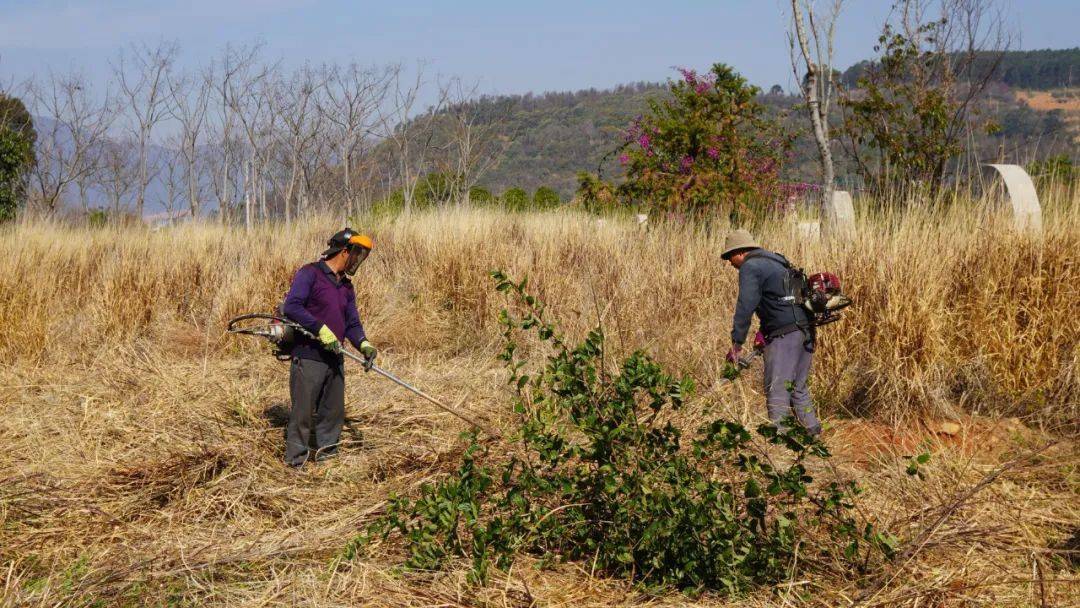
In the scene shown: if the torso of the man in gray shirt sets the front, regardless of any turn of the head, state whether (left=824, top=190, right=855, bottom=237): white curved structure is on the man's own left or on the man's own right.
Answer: on the man's own right

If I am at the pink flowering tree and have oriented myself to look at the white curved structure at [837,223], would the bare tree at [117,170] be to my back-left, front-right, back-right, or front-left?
back-right

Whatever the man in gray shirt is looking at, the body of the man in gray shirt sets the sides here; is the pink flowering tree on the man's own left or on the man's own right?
on the man's own right

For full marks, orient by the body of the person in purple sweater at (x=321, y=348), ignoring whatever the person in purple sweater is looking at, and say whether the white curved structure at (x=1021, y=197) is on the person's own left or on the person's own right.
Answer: on the person's own left

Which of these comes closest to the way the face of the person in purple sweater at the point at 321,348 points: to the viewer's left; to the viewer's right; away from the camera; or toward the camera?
to the viewer's right

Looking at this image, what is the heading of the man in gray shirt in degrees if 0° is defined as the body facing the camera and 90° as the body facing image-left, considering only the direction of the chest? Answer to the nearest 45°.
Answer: approximately 90°

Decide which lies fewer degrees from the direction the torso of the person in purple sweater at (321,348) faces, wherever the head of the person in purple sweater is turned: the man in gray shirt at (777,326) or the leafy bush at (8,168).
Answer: the man in gray shirt

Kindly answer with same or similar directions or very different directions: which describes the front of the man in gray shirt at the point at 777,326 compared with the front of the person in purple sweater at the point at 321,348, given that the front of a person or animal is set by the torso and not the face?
very different directions

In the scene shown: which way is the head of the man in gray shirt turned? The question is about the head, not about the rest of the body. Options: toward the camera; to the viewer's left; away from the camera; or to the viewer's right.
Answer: to the viewer's left

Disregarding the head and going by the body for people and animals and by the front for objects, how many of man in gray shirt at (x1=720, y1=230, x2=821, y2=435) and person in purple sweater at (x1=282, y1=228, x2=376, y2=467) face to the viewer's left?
1

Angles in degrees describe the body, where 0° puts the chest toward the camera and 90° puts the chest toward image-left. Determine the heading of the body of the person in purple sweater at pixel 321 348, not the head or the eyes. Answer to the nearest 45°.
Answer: approximately 315°

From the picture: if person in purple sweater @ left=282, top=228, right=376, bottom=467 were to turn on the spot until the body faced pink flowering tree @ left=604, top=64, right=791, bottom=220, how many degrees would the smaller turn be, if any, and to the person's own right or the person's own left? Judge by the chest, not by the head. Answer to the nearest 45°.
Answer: approximately 90° to the person's own left
